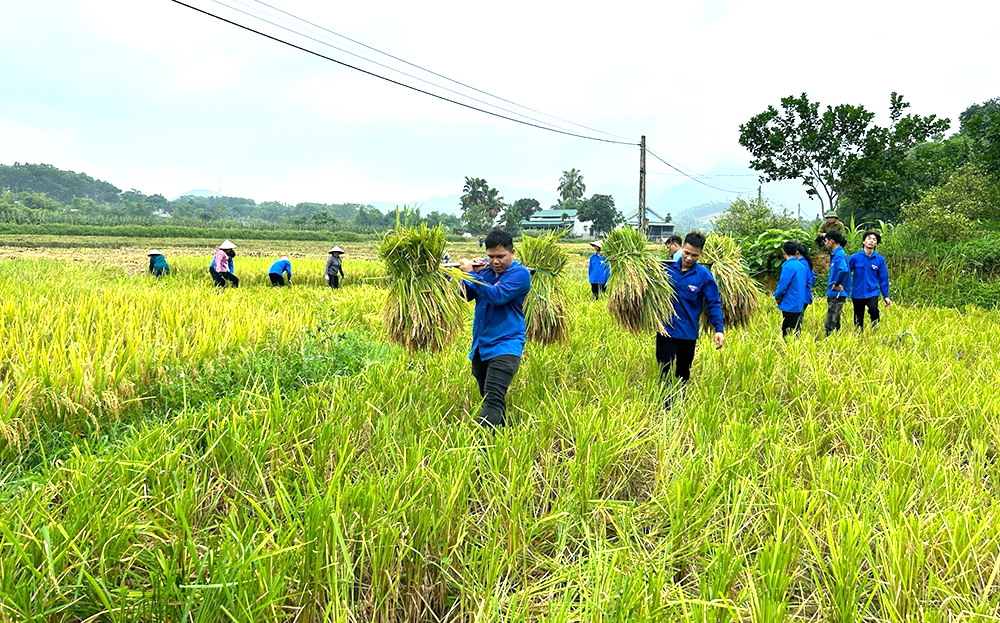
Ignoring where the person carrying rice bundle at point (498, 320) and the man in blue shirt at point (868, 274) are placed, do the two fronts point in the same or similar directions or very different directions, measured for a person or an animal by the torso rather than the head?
same or similar directions

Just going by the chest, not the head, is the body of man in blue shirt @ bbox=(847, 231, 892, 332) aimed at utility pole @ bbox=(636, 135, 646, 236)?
no

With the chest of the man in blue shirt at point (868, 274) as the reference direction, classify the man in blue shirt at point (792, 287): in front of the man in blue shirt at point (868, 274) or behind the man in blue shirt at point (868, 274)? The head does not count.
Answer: in front

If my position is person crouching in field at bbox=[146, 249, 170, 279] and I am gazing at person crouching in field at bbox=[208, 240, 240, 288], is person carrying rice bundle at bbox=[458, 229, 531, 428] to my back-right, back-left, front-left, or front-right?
front-right

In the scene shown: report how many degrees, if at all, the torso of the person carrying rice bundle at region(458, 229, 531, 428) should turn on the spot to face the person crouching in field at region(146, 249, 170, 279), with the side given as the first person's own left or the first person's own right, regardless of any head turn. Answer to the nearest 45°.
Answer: approximately 90° to the first person's own right

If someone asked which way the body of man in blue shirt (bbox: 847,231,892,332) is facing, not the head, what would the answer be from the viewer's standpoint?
toward the camera

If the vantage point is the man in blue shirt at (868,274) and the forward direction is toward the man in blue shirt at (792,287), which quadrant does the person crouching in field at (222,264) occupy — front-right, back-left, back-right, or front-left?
front-right

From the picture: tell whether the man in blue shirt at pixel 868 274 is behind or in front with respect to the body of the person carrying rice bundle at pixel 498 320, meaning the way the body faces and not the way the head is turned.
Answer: behind

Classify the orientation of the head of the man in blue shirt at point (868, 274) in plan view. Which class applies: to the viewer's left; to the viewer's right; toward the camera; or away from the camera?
toward the camera

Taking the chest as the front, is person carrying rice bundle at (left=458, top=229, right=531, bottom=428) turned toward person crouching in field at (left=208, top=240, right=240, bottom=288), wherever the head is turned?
no
